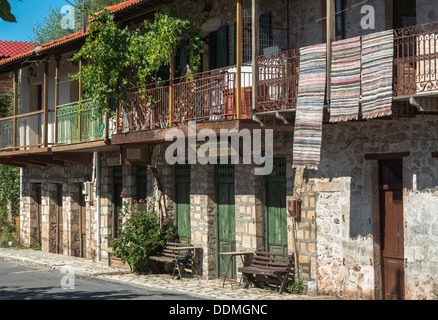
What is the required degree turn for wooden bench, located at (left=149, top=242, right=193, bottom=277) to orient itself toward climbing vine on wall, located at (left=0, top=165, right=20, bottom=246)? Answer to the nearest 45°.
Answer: approximately 90° to its right

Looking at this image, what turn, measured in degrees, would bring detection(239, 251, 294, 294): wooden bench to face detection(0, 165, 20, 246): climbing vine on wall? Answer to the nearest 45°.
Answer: approximately 90° to its right

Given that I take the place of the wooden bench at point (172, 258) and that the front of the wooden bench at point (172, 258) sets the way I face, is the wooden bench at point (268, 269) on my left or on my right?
on my left

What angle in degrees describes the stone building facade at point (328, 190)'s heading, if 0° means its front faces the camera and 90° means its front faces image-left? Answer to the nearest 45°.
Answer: approximately 45°

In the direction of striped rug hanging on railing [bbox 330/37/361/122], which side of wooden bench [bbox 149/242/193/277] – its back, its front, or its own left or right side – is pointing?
left

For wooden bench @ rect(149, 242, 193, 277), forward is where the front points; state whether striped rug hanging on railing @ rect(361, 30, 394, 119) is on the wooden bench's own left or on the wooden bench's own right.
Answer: on the wooden bench's own left

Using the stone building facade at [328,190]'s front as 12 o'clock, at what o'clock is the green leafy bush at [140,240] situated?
The green leafy bush is roughly at 3 o'clock from the stone building facade.
